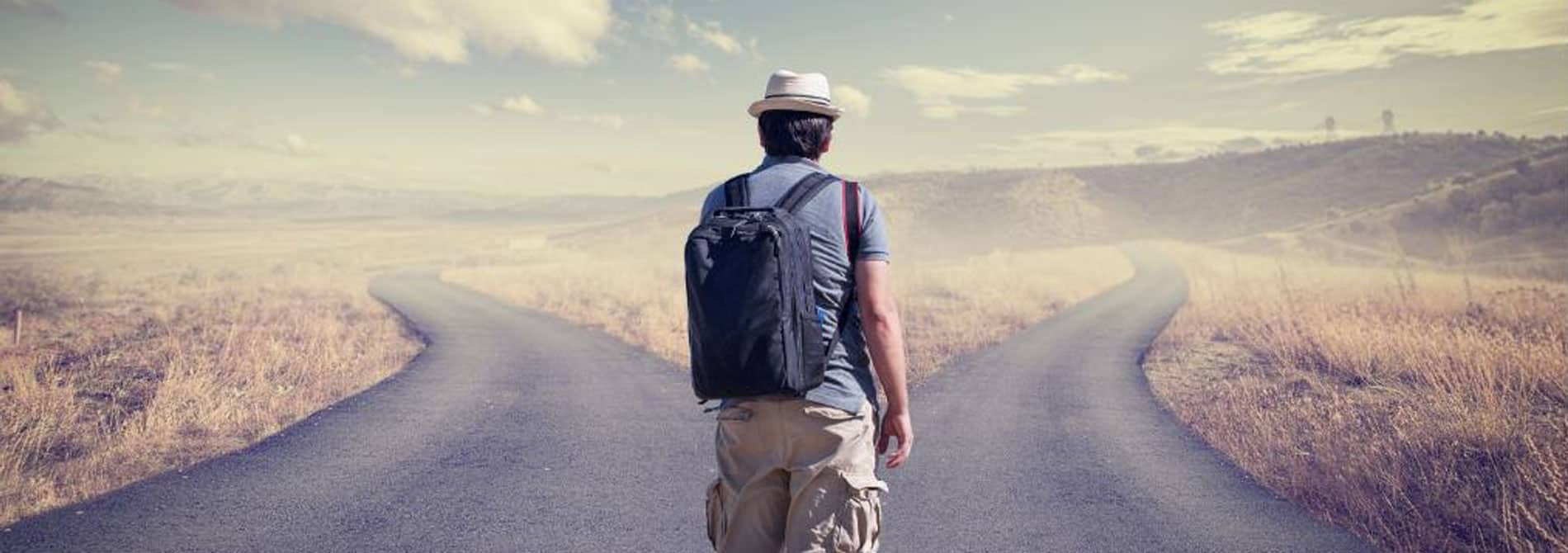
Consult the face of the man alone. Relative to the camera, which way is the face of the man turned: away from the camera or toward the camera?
away from the camera

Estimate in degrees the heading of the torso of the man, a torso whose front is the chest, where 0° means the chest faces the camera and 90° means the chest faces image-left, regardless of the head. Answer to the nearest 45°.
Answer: approximately 225°
